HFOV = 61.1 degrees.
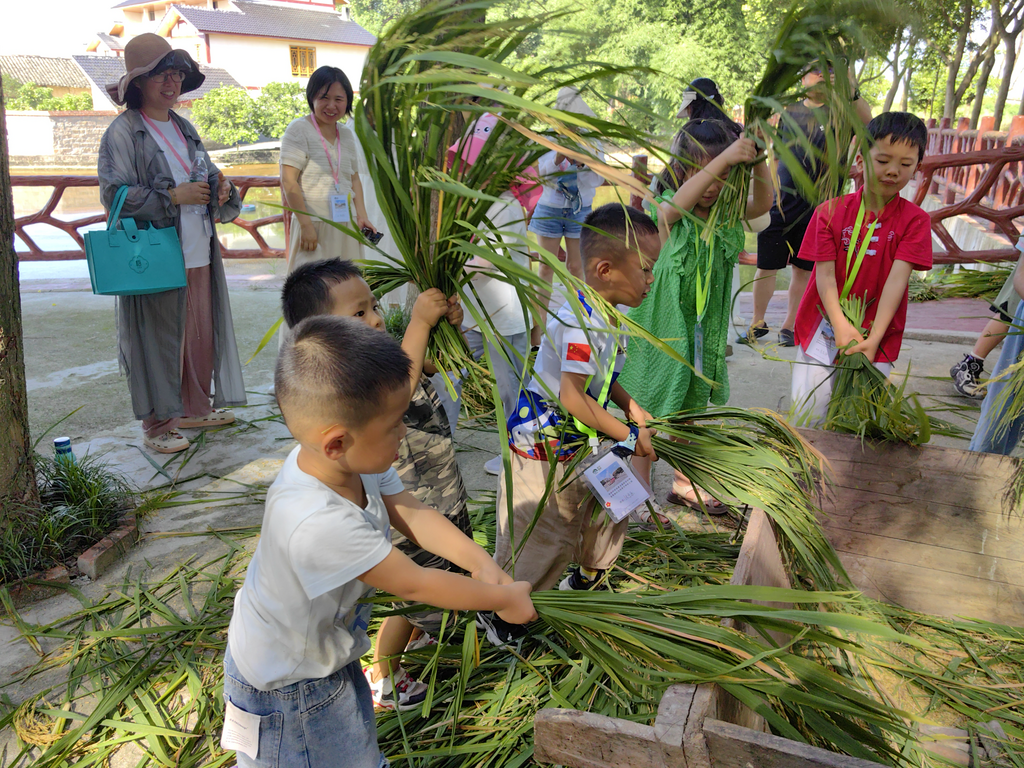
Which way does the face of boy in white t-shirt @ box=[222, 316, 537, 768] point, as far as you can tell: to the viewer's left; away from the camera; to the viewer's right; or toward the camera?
to the viewer's right

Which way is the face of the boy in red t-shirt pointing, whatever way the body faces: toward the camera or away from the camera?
toward the camera

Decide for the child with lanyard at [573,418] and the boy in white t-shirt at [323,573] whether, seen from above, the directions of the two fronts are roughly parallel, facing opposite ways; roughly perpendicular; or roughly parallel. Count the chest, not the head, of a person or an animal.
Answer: roughly parallel

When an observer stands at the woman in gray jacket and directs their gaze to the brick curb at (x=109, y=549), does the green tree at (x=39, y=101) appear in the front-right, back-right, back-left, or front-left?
back-right

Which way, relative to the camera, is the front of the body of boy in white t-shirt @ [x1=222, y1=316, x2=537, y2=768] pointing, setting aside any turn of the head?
to the viewer's right

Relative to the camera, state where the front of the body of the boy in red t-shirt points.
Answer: toward the camera

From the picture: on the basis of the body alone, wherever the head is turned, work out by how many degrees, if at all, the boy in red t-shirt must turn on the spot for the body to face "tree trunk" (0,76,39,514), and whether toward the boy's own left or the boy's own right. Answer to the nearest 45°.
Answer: approximately 45° to the boy's own right

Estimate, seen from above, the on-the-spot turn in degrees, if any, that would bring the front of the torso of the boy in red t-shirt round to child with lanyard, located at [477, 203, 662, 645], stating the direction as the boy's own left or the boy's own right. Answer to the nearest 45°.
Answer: approximately 45° to the boy's own right

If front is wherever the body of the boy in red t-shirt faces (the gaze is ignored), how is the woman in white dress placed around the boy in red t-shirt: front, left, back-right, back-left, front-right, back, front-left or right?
right

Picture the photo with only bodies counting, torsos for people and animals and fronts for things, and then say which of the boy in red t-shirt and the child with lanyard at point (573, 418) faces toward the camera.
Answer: the boy in red t-shirt

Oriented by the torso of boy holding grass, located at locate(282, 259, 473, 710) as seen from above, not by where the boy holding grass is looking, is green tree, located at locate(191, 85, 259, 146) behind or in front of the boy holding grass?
behind

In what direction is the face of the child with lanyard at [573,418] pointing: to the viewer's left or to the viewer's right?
to the viewer's right

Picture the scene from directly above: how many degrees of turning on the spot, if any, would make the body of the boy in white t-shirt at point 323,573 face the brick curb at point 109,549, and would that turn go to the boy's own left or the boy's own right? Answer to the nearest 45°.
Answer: approximately 135° to the boy's own left

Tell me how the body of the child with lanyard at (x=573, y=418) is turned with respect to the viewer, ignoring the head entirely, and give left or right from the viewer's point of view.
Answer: facing to the right of the viewer

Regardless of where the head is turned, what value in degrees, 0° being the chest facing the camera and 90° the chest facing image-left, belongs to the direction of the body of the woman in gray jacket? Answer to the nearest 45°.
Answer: approximately 315°

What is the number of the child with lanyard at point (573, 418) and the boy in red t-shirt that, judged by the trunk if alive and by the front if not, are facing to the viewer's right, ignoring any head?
1
